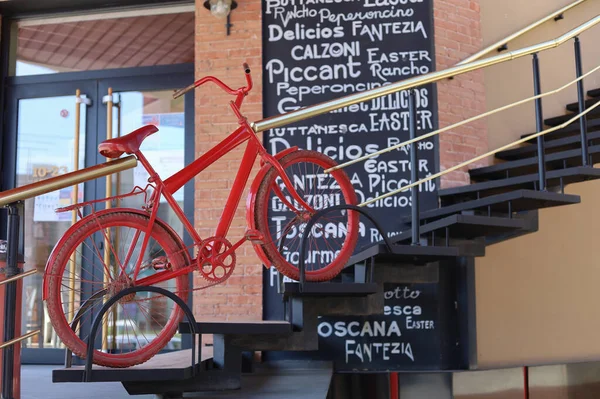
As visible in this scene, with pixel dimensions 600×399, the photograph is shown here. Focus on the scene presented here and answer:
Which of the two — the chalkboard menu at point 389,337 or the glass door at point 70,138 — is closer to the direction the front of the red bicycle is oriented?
the chalkboard menu

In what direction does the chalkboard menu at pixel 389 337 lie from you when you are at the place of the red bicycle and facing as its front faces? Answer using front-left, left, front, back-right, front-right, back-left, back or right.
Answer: front

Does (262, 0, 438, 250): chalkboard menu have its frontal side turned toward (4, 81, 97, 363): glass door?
no

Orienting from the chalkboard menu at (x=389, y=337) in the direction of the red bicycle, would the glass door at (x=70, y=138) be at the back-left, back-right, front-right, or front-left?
front-right

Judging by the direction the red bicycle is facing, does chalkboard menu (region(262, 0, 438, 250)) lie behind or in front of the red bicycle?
in front

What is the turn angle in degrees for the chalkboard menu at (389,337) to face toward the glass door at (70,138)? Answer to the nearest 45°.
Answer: approximately 90° to its right

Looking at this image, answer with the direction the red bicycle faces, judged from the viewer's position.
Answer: facing away from the viewer and to the right of the viewer

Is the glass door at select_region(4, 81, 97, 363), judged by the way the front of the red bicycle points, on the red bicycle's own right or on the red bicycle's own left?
on the red bicycle's own left

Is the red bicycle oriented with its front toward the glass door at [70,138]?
no

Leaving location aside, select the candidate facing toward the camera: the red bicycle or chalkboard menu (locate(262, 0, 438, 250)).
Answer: the chalkboard menu

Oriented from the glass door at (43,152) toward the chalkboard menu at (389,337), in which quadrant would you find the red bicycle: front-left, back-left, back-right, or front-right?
front-right

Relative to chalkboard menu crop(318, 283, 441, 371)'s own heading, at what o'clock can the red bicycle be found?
The red bicycle is roughly at 1 o'clock from the chalkboard menu.

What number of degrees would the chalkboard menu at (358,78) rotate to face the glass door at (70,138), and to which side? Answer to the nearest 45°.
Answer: approximately 90° to its right

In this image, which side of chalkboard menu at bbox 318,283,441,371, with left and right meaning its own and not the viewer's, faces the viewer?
front
